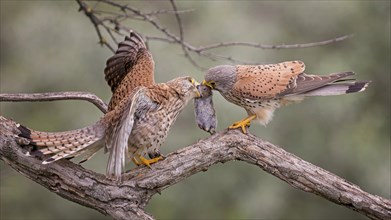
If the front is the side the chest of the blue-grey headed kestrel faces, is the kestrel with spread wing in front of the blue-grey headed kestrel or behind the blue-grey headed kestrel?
in front

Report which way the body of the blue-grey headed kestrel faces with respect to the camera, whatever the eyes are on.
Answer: to the viewer's left
